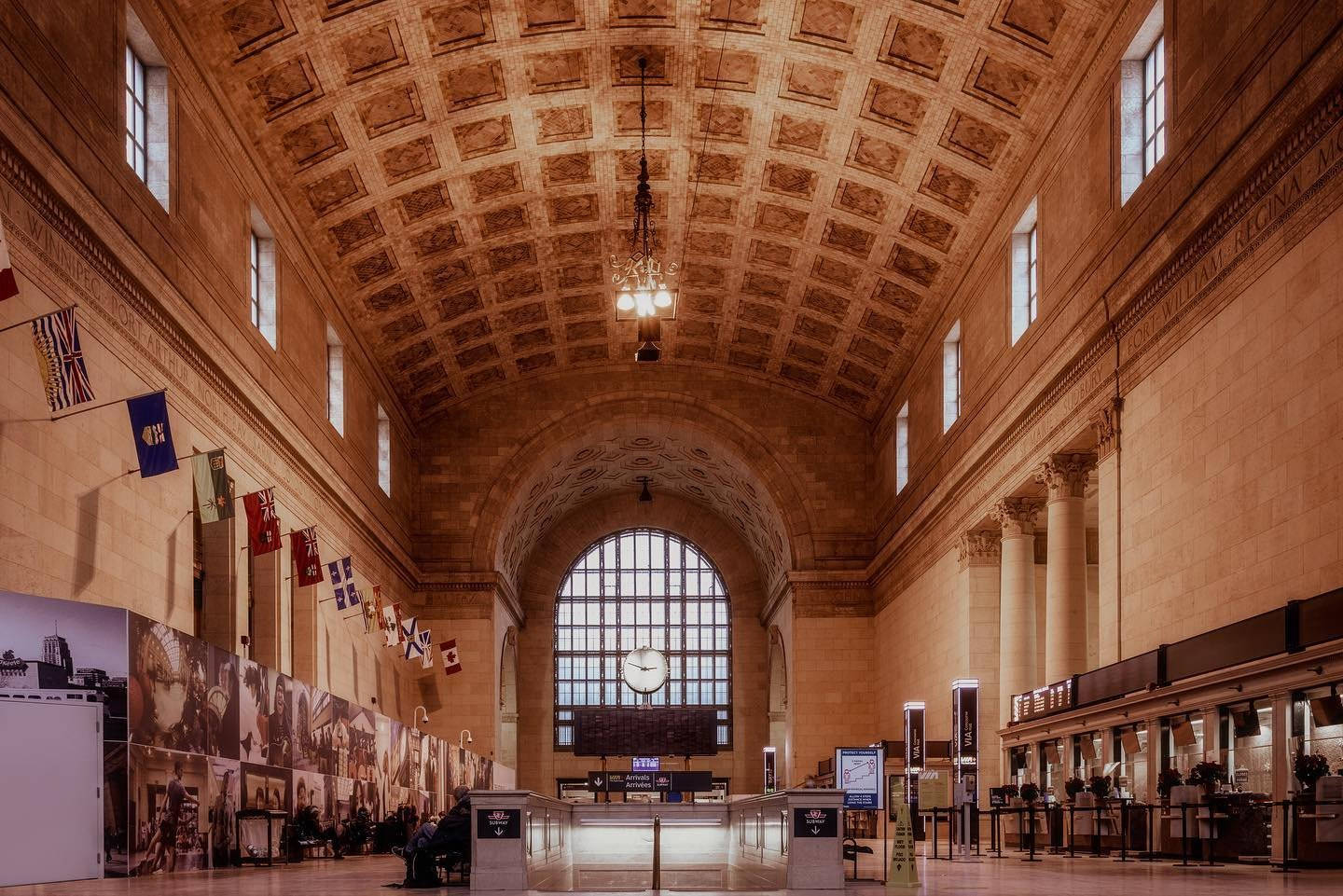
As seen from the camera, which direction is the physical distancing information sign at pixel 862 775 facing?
toward the camera

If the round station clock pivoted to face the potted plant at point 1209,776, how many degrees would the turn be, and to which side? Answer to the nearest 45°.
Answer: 0° — it already faces it

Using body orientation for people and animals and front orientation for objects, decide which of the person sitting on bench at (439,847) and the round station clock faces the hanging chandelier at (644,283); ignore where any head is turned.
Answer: the round station clock

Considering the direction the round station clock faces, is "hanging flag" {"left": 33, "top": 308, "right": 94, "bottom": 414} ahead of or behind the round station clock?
ahead

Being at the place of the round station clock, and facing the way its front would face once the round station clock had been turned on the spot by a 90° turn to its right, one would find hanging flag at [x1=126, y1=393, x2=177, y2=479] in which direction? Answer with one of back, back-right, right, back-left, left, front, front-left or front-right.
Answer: left

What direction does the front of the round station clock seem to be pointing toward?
toward the camera

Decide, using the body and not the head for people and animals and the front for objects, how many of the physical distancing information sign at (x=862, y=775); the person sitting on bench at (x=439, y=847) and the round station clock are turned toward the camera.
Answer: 2
